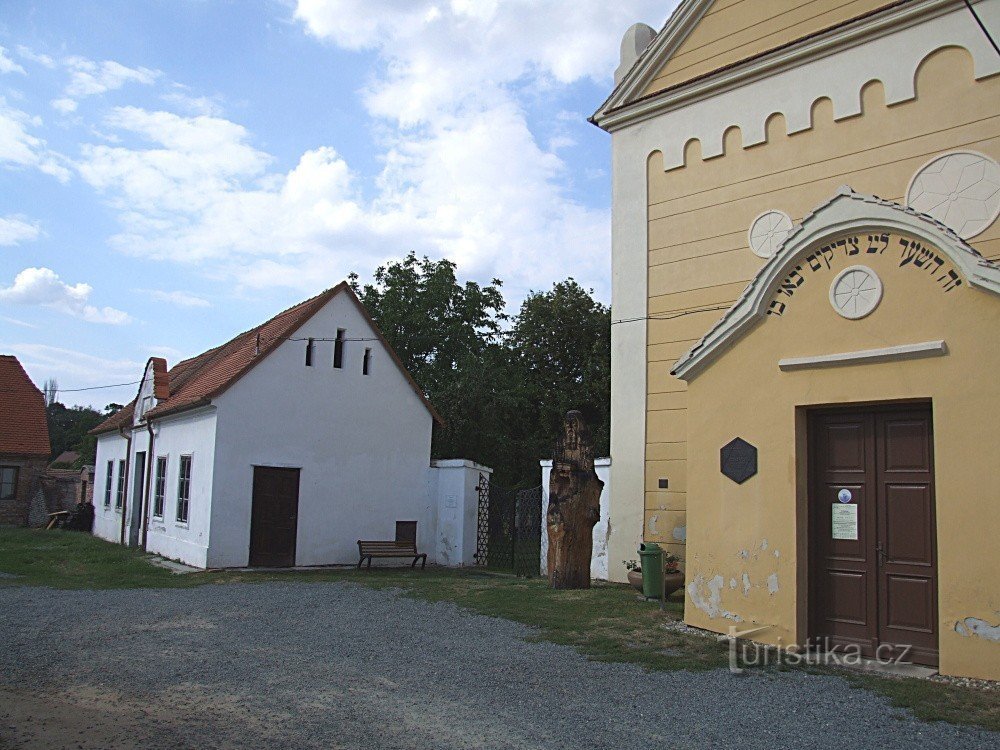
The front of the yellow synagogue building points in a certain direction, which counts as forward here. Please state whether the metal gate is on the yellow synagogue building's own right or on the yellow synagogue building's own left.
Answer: on the yellow synagogue building's own right

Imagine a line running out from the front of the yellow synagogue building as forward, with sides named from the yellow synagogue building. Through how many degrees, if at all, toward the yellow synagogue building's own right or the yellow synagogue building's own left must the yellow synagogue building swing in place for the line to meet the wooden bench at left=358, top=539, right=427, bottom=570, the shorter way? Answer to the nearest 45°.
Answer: approximately 90° to the yellow synagogue building's own right

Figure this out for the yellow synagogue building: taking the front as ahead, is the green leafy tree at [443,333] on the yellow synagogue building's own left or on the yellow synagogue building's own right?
on the yellow synagogue building's own right

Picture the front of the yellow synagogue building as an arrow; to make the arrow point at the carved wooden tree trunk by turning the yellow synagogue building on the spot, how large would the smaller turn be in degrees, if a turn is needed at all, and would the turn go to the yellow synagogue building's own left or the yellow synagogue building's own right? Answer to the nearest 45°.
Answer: approximately 90° to the yellow synagogue building's own right

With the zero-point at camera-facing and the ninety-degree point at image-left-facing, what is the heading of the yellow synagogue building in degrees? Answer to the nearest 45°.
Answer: approximately 45°
